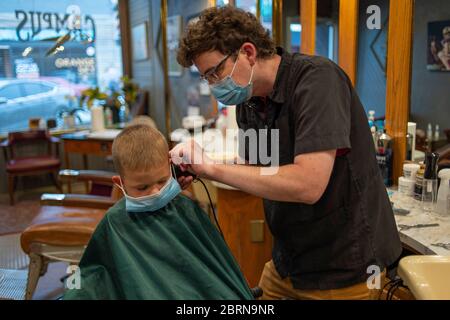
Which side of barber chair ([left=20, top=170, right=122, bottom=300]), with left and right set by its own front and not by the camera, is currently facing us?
left

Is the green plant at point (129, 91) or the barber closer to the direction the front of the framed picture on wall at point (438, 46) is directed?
the barber

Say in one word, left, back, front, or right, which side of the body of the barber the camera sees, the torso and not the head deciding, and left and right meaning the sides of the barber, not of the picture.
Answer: left

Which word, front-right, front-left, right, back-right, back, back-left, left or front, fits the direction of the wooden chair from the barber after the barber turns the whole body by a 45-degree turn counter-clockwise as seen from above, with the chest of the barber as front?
right

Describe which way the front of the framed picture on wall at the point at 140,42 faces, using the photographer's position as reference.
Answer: facing the viewer and to the left of the viewer

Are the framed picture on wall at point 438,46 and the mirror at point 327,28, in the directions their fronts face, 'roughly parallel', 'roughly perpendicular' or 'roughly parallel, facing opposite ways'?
roughly parallel

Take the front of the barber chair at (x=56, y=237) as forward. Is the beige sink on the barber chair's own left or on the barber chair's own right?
on the barber chair's own left

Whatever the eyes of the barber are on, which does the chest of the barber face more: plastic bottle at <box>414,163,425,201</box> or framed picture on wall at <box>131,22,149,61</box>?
the framed picture on wall

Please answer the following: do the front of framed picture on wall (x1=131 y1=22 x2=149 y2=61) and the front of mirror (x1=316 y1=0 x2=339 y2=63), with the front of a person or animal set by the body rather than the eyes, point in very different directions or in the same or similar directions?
same or similar directions
